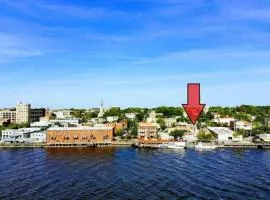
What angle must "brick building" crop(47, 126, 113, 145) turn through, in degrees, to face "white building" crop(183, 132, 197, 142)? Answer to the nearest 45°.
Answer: approximately 90° to its left

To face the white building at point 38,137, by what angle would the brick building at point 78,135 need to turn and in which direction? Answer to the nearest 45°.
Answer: approximately 135° to its right

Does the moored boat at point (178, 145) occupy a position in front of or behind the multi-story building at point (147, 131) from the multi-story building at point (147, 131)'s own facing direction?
in front

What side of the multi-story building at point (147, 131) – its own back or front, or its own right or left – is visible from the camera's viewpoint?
front

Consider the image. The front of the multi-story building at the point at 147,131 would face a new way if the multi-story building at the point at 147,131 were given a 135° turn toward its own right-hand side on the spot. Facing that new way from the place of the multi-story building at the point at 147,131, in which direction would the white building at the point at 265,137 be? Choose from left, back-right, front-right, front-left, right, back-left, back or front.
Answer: back-right

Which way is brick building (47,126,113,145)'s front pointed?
toward the camera

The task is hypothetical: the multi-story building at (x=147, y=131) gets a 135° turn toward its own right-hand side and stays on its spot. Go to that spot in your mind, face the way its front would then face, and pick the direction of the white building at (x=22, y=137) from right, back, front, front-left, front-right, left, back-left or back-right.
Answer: front-left

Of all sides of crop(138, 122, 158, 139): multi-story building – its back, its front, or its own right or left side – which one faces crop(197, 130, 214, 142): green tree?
left

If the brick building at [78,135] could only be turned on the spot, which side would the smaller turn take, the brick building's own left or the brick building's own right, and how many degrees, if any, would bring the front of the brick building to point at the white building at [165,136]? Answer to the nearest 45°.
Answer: approximately 90° to the brick building's own left

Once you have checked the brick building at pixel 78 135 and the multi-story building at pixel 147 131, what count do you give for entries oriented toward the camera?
2

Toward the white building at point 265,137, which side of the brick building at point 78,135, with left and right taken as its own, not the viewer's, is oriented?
left
